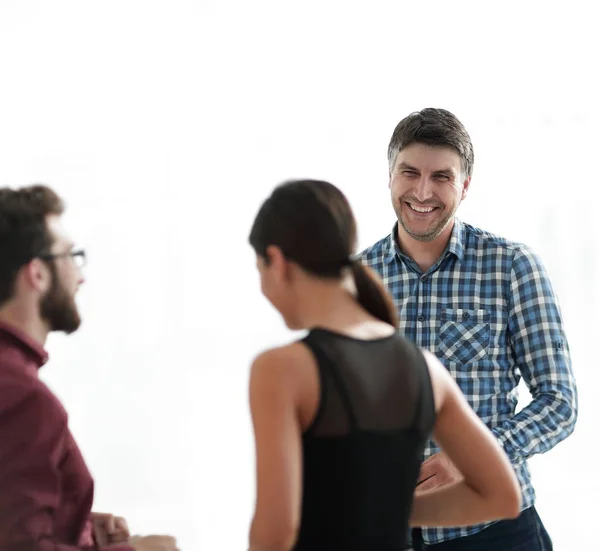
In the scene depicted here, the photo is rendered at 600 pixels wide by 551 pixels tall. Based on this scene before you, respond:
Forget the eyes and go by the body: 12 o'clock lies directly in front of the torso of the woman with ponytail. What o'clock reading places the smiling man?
The smiling man is roughly at 2 o'clock from the woman with ponytail.

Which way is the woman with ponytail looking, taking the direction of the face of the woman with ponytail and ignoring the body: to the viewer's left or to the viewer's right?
to the viewer's left

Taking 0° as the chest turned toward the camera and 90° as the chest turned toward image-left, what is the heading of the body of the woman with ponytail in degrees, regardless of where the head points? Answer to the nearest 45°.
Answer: approximately 135°
